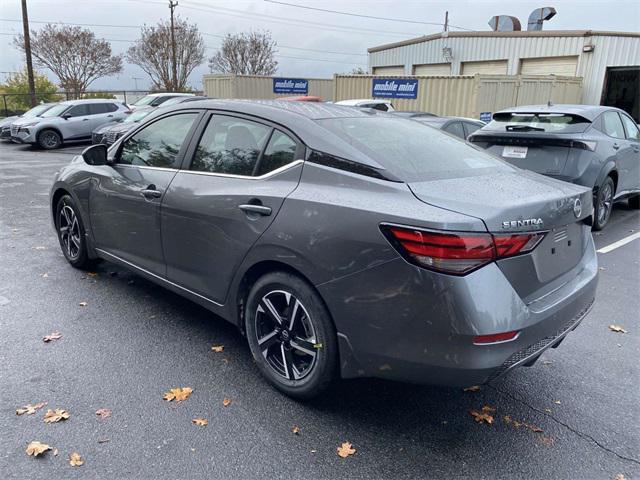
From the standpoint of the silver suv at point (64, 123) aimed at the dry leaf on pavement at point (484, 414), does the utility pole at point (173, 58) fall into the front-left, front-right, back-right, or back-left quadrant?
back-left

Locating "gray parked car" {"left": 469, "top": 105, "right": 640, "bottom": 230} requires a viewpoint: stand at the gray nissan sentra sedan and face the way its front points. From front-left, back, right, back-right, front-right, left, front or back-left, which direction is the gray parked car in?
right

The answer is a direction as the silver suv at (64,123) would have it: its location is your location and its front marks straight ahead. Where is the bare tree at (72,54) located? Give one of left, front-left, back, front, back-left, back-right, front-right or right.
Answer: back-right

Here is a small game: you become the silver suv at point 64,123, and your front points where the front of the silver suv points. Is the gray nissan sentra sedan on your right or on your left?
on your left

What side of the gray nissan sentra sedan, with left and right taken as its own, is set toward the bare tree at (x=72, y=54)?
front

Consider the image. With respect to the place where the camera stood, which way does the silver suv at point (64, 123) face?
facing the viewer and to the left of the viewer

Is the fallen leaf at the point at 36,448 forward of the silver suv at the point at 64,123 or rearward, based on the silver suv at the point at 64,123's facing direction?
forward

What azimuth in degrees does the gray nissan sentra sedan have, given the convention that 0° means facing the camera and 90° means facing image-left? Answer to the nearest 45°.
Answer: approximately 135°

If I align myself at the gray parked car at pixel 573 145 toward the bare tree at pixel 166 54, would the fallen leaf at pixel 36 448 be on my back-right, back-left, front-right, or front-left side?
back-left

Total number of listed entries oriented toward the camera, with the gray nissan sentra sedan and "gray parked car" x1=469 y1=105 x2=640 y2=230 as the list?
0

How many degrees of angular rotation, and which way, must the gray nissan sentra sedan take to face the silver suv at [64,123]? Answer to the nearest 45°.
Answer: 0° — it already faces it

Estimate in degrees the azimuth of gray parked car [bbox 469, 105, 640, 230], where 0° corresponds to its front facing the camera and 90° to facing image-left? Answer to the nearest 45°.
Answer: approximately 225°

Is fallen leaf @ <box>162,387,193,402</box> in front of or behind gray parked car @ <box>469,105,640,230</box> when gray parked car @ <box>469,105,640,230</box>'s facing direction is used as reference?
behind

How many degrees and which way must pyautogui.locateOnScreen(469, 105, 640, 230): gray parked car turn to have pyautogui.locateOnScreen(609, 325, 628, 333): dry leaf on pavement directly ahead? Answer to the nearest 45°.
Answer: approximately 135° to its right
